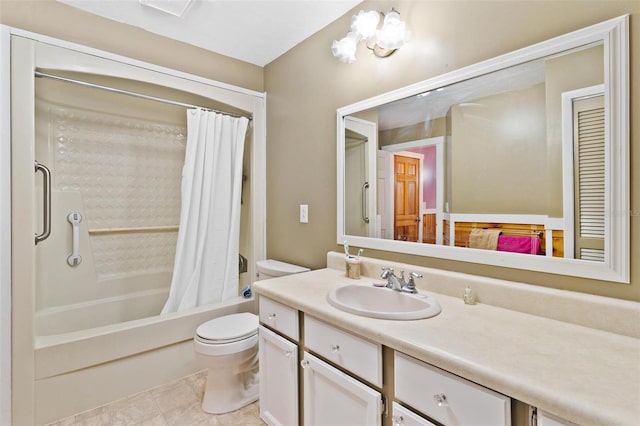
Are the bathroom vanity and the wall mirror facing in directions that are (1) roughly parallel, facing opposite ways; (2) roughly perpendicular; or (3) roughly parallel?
roughly parallel

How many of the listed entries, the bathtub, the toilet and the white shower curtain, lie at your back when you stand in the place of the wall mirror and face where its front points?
0

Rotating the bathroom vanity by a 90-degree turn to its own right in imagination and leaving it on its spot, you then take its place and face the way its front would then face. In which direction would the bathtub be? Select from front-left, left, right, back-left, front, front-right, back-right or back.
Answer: front-left

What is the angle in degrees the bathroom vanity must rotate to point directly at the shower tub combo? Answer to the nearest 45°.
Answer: approximately 45° to its right

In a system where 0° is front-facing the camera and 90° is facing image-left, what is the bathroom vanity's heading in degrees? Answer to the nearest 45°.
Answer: approximately 45°

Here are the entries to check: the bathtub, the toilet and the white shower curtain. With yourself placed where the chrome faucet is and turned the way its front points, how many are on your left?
0

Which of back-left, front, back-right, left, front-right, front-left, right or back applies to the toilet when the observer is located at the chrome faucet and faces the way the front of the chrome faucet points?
front-right

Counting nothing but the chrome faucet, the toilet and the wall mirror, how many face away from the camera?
0

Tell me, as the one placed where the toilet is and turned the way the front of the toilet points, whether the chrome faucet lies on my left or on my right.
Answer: on my left

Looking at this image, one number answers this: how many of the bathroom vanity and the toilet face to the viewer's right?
0

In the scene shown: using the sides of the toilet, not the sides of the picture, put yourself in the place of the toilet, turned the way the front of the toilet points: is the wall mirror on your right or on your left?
on your left

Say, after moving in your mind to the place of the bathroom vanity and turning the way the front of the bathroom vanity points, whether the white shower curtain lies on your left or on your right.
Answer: on your right

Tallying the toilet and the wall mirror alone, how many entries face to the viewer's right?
0

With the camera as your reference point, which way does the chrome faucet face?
facing the viewer and to the left of the viewer

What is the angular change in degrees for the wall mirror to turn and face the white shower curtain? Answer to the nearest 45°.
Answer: approximately 45° to its right

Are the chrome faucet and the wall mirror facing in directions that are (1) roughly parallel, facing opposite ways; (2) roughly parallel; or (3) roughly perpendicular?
roughly parallel

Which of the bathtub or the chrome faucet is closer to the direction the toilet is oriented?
the bathtub
